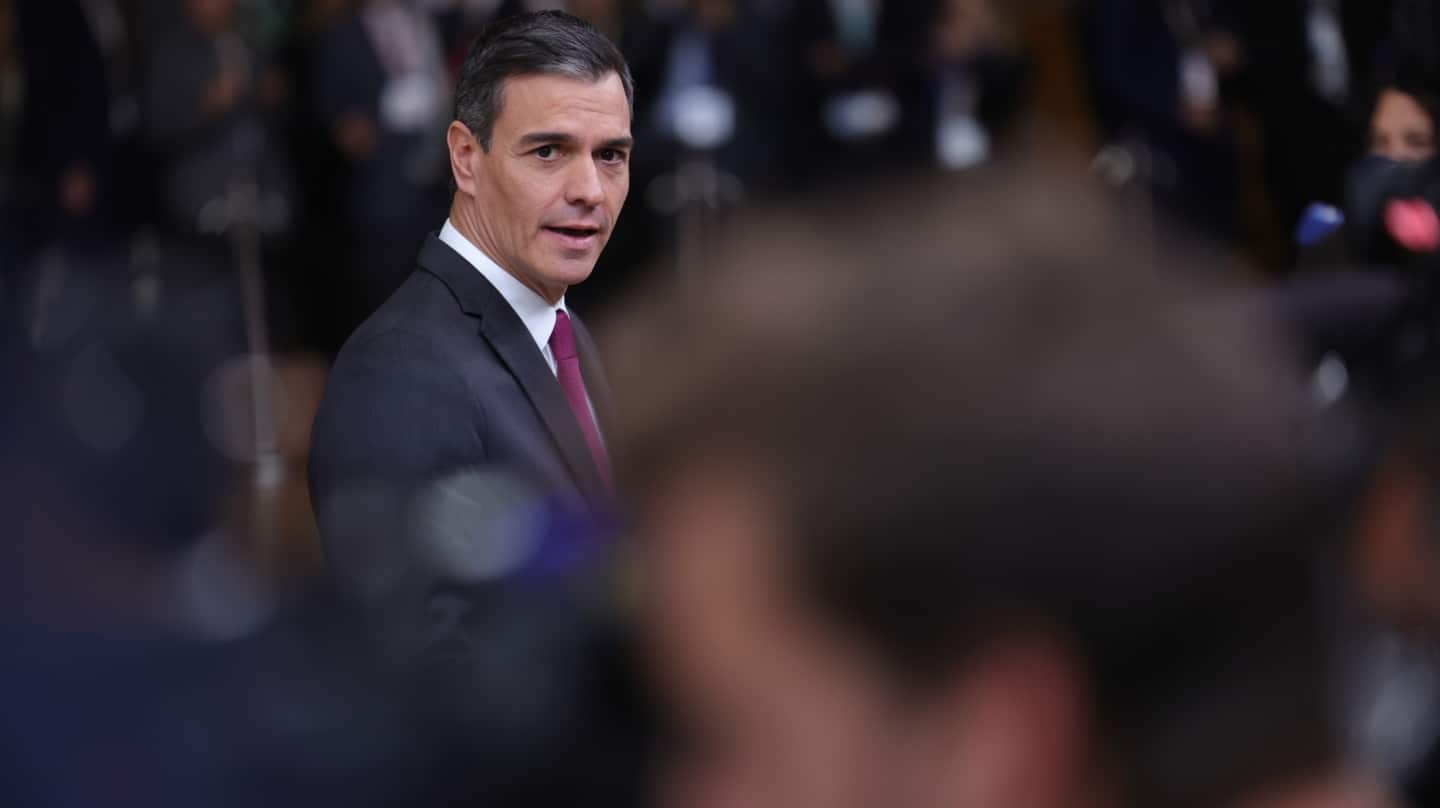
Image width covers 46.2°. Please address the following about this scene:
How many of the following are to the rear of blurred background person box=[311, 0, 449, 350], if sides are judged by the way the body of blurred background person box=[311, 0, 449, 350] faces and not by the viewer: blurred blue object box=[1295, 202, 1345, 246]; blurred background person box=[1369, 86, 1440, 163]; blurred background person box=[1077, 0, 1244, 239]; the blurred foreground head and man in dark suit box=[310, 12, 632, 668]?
0

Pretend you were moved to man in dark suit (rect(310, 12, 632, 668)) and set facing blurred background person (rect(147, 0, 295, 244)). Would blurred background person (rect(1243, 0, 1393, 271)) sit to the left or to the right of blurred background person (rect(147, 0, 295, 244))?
right

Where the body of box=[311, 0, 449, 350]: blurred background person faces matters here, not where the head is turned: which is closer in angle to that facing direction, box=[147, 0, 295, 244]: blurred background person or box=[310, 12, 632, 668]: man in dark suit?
the man in dark suit

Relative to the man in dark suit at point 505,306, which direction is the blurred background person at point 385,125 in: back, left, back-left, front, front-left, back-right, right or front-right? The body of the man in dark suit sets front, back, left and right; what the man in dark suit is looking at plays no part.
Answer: back-left

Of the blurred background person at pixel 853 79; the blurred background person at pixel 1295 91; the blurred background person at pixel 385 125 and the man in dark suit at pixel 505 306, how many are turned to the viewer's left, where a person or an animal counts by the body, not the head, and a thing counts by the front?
0

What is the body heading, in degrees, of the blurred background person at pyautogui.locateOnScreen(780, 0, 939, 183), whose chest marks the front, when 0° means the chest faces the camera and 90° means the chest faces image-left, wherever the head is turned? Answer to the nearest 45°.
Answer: approximately 0°

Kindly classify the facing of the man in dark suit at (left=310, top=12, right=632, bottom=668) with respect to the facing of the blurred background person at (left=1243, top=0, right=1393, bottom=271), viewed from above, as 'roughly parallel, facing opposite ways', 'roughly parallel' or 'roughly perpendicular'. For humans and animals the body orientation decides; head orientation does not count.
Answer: roughly perpendicular

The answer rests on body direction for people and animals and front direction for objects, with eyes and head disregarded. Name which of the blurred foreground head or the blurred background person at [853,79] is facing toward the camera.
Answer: the blurred background person

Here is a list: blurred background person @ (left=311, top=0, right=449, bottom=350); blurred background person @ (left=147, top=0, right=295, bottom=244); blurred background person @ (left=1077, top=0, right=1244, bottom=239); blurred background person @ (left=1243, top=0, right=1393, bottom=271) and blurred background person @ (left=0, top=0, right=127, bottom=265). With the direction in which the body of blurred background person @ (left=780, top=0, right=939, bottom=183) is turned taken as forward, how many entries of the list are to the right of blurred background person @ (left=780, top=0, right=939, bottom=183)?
3

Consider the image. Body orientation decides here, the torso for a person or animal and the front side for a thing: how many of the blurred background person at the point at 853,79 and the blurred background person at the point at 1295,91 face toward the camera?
2

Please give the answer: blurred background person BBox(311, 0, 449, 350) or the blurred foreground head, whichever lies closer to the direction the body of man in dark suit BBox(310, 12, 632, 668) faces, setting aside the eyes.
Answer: the blurred foreground head

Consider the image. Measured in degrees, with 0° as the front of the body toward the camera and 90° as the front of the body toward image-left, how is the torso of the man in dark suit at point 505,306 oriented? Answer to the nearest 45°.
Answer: approximately 315°

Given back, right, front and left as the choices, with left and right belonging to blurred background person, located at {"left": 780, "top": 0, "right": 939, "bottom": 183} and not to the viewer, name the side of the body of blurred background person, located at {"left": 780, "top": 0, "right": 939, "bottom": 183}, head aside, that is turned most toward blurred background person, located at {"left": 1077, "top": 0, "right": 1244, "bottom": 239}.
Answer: left

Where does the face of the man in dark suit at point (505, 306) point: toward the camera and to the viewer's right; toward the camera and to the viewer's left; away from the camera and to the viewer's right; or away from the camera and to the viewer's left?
toward the camera and to the viewer's right

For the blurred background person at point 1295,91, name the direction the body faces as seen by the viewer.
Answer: toward the camera
